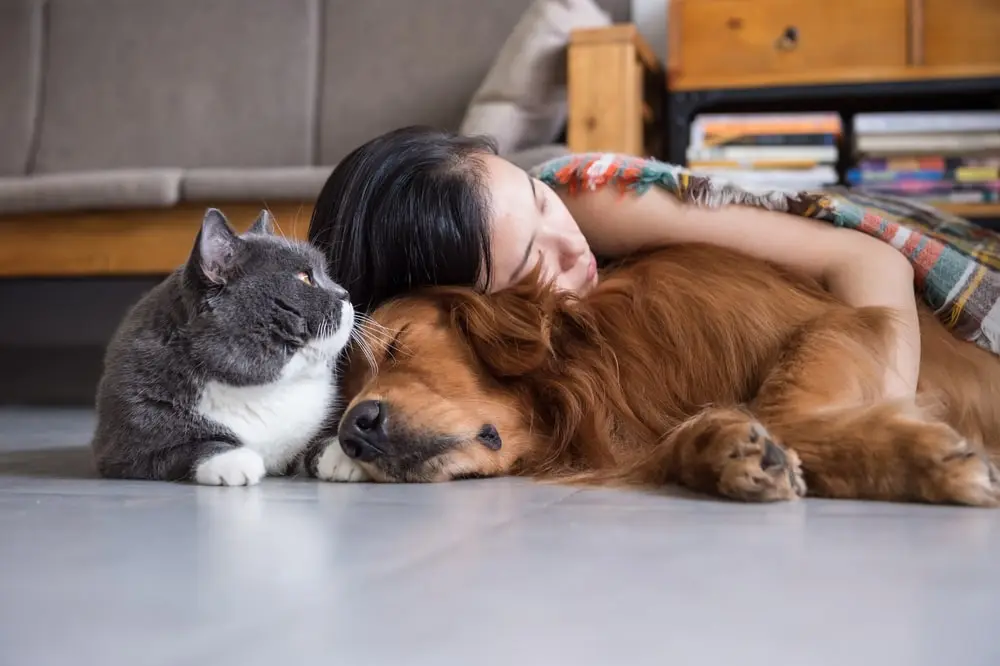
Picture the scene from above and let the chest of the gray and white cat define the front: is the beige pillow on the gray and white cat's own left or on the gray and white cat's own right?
on the gray and white cat's own left

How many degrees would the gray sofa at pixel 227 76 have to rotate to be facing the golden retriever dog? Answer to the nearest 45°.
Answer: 0° — it already faces it

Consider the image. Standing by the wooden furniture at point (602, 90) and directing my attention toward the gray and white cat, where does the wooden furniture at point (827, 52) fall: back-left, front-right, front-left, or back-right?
back-left

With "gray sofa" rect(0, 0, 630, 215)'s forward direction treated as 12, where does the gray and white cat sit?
The gray and white cat is roughly at 12 o'clock from the gray sofa.

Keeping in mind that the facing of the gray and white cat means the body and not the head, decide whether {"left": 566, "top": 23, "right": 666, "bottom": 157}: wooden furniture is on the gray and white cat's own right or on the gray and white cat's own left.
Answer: on the gray and white cat's own left

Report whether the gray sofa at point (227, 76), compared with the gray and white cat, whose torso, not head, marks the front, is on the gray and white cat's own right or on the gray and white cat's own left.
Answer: on the gray and white cat's own left

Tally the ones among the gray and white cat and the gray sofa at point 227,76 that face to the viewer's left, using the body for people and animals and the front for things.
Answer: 0

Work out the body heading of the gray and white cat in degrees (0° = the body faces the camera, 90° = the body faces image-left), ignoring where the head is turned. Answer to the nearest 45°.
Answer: approximately 315°

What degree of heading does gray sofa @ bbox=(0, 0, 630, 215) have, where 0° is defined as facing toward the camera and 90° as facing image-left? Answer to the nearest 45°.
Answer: approximately 0°

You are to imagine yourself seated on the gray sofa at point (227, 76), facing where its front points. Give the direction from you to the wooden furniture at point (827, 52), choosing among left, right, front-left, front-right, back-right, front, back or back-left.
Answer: front-left
